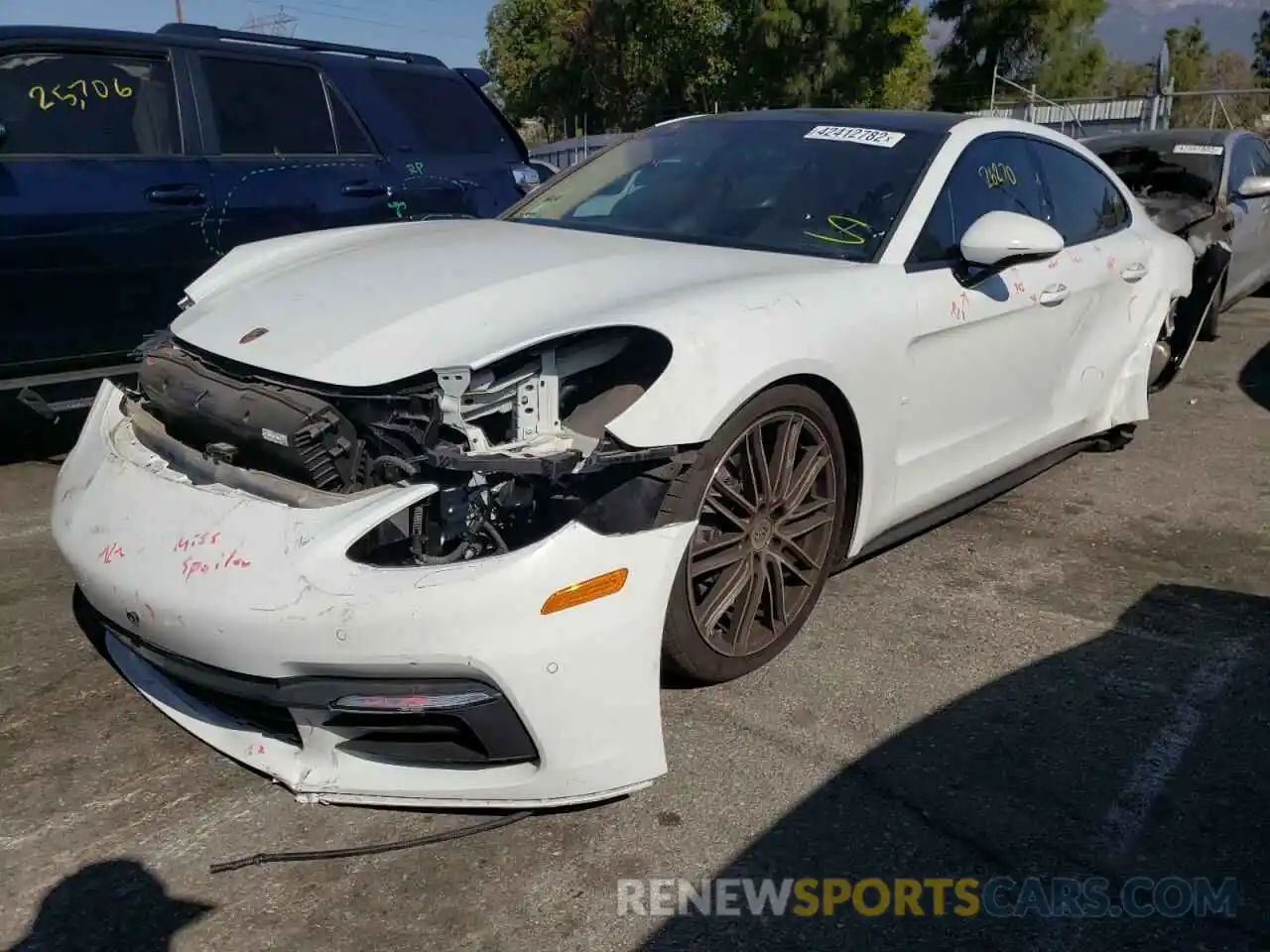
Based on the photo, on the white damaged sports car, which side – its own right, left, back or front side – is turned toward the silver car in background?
back

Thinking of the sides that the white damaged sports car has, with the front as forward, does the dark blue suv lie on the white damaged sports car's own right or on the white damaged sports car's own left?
on the white damaged sports car's own right

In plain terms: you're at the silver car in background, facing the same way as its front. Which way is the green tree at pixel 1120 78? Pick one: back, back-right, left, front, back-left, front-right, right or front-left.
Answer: back-right

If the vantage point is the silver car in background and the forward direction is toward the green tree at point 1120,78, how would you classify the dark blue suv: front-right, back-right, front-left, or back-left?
back-left

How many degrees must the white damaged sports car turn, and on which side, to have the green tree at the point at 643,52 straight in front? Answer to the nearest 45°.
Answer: approximately 135° to its right

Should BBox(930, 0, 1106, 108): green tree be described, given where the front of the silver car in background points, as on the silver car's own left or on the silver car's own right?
on the silver car's own right
